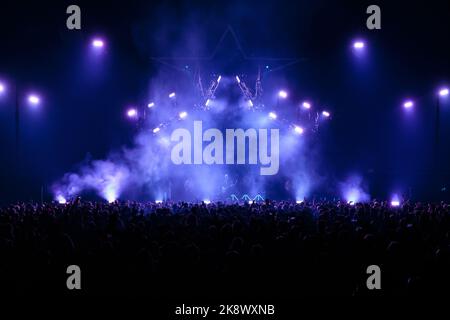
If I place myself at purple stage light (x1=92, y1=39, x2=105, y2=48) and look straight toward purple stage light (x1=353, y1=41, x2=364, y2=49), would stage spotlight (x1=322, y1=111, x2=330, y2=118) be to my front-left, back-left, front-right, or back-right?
front-left

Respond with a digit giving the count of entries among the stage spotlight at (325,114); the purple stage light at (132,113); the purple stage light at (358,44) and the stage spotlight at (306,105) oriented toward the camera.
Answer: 4

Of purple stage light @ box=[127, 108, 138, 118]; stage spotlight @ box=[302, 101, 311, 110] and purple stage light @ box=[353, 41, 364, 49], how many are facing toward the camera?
3

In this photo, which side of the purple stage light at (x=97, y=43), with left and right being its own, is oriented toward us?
front

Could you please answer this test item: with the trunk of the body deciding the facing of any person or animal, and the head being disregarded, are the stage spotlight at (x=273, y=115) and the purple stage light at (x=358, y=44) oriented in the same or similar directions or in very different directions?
same or similar directions

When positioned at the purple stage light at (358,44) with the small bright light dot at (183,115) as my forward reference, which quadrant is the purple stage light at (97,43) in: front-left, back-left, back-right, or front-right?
front-left

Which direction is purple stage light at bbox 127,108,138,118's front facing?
toward the camera

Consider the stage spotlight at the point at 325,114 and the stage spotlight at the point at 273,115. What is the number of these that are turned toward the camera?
2

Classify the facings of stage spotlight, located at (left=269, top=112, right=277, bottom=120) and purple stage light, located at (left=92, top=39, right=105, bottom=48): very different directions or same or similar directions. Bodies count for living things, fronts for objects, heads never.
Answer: same or similar directions

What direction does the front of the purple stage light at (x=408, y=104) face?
toward the camera
